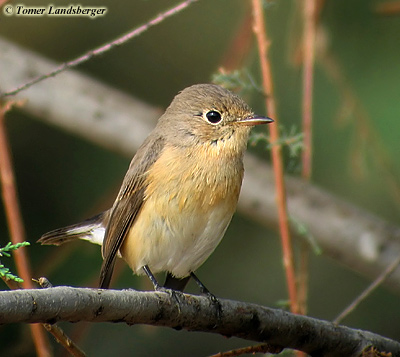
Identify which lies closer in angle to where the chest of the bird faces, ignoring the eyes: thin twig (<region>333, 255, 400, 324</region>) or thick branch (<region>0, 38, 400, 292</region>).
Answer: the thin twig

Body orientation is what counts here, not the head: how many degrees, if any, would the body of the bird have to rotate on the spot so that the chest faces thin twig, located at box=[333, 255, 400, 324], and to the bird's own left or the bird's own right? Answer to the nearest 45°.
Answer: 0° — it already faces it

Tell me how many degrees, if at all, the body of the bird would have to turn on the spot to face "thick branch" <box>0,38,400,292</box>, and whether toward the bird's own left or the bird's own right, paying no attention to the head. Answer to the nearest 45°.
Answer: approximately 135° to the bird's own left

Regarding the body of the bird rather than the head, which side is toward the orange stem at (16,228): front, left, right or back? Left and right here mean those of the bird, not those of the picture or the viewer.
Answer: right

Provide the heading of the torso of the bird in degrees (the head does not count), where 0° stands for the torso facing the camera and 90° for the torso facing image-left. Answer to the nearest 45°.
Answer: approximately 315°

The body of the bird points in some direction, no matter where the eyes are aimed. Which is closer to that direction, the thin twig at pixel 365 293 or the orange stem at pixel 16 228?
the thin twig
